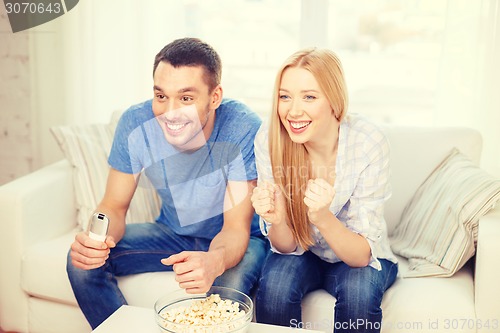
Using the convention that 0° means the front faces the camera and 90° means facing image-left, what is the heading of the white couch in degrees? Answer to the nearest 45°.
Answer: approximately 0°

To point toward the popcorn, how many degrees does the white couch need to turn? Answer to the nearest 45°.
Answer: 0° — it already faces it

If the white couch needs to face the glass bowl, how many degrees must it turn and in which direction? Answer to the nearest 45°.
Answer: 0° — it already faces it

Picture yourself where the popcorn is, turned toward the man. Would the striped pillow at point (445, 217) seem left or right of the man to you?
right
